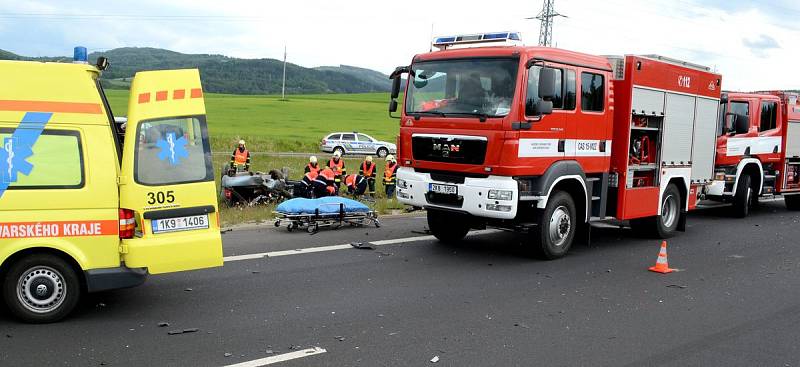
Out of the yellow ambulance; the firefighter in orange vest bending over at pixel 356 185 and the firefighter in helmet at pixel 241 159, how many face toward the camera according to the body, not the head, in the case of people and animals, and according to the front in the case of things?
1

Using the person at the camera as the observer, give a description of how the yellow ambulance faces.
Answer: facing to the left of the viewer

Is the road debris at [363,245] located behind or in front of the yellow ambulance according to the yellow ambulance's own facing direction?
behind

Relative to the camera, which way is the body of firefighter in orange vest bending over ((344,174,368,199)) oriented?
to the viewer's left

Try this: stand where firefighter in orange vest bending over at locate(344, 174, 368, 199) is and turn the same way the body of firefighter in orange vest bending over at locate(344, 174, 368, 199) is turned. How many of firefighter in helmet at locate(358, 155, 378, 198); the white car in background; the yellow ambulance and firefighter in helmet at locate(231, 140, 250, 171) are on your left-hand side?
1

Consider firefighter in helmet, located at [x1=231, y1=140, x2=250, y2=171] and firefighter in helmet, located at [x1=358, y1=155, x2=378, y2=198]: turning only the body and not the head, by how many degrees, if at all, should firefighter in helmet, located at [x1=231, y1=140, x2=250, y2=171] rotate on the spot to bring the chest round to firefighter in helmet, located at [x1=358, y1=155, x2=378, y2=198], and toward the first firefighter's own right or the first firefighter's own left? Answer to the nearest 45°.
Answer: approximately 45° to the first firefighter's own left

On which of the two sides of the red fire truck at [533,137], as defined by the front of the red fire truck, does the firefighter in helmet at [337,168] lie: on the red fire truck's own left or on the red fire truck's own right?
on the red fire truck's own right

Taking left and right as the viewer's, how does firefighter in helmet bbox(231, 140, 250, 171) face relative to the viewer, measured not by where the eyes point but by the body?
facing the viewer

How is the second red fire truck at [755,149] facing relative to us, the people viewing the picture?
facing the viewer and to the left of the viewer

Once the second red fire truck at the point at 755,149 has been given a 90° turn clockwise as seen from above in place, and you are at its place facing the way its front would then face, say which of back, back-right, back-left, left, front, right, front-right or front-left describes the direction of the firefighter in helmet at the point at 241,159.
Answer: front-left

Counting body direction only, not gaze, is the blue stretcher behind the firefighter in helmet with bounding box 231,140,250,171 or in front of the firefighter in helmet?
in front

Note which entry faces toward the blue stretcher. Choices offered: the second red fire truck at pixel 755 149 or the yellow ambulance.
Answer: the second red fire truck

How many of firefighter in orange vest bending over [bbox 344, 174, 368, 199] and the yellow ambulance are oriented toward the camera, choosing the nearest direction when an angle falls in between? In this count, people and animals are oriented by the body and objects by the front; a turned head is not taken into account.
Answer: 0
